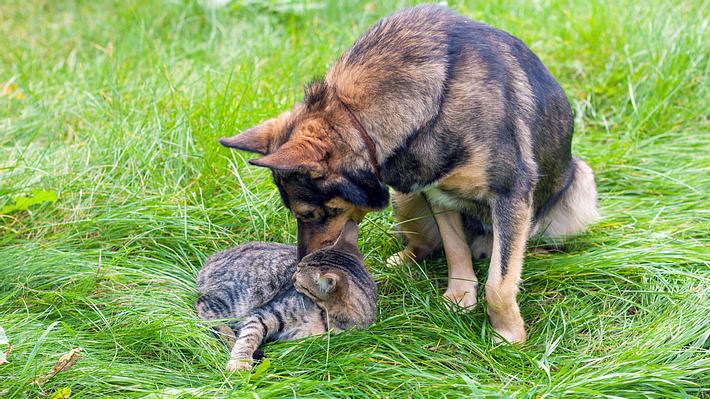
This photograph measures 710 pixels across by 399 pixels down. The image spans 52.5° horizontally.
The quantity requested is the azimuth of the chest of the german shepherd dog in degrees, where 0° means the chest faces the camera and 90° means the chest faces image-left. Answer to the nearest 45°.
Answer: approximately 45°

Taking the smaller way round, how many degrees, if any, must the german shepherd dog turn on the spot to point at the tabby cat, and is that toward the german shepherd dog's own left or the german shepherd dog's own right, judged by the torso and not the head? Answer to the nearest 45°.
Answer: approximately 45° to the german shepherd dog's own right

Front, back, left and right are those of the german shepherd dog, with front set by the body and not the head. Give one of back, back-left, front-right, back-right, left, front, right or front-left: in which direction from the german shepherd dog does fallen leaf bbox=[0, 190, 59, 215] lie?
front-right

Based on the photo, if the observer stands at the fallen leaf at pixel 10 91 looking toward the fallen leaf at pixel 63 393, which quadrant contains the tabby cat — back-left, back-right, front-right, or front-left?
front-left

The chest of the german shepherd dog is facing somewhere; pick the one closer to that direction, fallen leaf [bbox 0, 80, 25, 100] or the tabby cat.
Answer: the tabby cat

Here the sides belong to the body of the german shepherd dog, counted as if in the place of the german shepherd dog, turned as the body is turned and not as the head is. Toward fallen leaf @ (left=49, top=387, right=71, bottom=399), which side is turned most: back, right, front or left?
front

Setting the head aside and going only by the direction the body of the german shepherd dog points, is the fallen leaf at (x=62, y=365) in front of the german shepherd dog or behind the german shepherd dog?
in front

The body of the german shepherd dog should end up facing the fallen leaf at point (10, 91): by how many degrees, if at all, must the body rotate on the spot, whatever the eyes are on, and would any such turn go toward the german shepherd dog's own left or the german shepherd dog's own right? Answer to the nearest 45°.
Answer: approximately 90° to the german shepherd dog's own right
